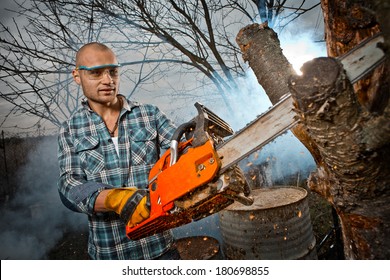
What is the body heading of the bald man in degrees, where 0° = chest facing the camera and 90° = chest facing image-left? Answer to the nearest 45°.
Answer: approximately 0°

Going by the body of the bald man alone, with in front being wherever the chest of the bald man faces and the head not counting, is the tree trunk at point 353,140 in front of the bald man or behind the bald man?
in front

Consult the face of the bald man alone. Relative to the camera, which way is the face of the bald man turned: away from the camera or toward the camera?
toward the camera
